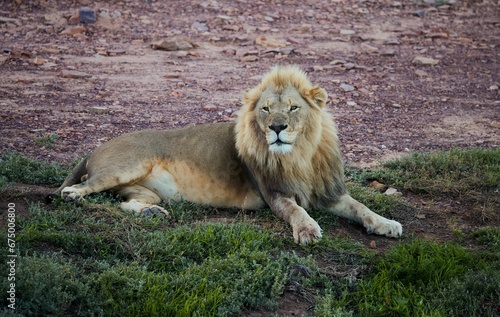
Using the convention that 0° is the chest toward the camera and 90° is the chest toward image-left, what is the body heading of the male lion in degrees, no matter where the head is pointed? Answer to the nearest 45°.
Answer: approximately 315°

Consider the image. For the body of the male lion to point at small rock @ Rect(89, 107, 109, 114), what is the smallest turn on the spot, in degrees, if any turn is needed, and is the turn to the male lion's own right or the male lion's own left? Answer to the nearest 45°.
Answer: approximately 180°

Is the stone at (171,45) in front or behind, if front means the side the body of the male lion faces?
behind

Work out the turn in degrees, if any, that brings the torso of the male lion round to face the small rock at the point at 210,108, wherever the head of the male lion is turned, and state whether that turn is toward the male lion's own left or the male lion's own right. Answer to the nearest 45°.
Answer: approximately 135° to the male lion's own left

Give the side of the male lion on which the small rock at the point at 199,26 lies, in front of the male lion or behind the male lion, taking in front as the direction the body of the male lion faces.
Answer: behind

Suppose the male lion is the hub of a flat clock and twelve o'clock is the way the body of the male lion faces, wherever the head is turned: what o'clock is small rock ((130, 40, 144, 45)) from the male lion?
The small rock is roughly at 7 o'clock from the male lion.

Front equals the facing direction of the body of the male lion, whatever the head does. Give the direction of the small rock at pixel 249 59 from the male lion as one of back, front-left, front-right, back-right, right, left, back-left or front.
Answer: back-left

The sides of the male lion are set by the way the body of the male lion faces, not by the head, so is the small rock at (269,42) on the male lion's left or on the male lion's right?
on the male lion's left

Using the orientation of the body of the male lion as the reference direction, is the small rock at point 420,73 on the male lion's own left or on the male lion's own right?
on the male lion's own left

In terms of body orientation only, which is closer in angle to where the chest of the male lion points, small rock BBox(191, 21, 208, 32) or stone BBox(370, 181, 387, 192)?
the stone
